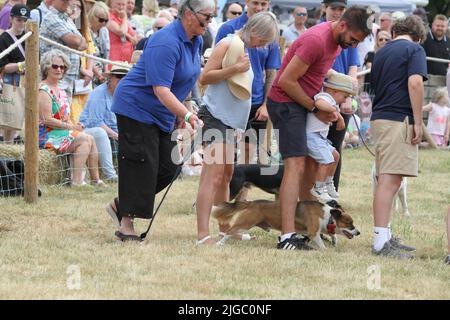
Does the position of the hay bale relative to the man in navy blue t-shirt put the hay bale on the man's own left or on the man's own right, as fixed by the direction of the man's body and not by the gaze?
on the man's own left

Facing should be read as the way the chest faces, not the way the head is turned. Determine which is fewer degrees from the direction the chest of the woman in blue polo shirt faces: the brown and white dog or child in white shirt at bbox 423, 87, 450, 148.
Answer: the brown and white dog

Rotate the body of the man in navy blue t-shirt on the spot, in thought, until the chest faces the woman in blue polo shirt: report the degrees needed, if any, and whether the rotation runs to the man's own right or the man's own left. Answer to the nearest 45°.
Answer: approximately 135° to the man's own left

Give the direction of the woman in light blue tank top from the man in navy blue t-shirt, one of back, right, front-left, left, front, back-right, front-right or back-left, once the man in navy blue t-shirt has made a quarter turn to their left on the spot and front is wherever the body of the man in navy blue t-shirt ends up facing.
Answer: front-left

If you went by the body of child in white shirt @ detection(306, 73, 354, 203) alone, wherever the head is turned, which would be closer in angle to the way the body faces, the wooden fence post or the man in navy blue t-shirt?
the man in navy blue t-shirt

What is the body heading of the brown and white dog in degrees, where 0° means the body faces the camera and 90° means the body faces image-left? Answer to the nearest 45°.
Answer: approximately 270°

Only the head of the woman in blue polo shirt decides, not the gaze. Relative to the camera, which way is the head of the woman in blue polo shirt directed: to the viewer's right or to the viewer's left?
to the viewer's right

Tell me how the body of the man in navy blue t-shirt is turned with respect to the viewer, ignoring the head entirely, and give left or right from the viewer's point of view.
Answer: facing away from the viewer and to the right of the viewer

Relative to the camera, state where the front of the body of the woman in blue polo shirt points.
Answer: to the viewer's right
